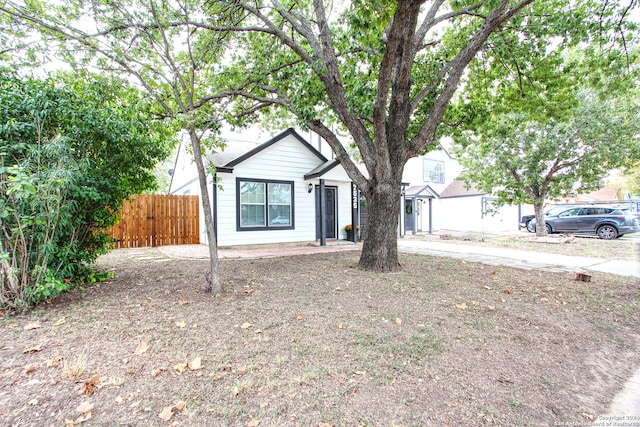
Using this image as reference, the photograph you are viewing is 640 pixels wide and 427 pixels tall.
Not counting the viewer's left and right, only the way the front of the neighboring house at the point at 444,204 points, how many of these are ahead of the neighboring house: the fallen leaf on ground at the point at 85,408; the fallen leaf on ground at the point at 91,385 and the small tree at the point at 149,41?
3

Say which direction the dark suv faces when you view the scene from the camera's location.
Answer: facing away from the viewer and to the left of the viewer

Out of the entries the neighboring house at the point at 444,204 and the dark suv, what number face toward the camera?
1

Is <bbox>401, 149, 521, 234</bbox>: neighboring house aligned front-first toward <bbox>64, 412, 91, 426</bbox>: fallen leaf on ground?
yes

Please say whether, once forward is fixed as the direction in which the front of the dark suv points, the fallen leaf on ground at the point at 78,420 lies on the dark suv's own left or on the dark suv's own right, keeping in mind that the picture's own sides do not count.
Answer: on the dark suv's own left

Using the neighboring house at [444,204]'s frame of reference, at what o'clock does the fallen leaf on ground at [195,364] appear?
The fallen leaf on ground is roughly at 12 o'clock from the neighboring house.

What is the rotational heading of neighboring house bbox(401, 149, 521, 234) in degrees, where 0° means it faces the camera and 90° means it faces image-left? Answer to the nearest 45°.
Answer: approximately 0°

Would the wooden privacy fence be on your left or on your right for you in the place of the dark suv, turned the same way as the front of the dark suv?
on your left

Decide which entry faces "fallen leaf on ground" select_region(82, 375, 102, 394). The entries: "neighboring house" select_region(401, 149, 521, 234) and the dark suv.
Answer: the neighboring house

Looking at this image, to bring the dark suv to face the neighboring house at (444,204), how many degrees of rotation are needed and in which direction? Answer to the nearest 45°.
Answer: approximately 45° to its left

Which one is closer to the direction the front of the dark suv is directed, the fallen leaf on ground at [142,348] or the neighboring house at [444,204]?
the neighboring house

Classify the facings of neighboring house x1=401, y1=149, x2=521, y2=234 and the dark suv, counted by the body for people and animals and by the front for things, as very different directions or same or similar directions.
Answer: very different directions
